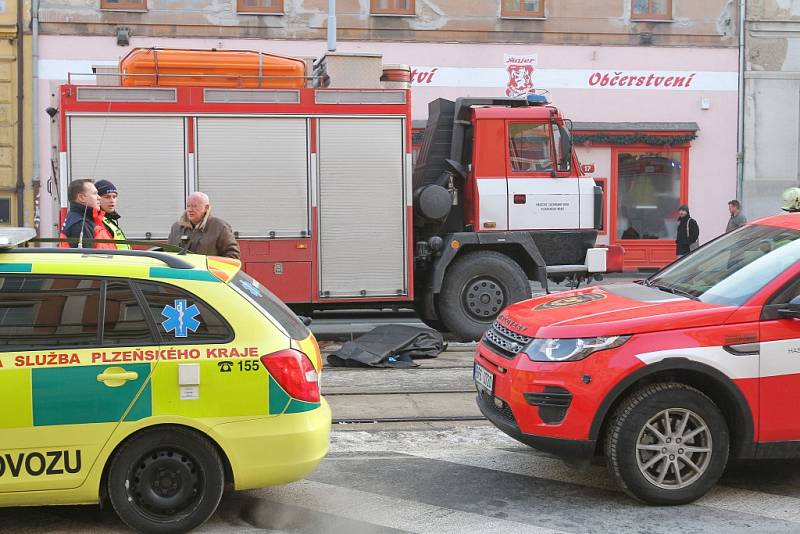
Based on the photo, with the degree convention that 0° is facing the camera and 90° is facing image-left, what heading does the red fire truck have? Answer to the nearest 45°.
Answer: approximately 270°

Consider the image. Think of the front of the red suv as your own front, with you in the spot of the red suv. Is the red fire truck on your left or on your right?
on your right

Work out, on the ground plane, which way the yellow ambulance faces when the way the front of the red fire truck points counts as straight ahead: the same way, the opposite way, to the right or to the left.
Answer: the opposite way

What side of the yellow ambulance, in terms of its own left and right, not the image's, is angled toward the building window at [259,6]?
right

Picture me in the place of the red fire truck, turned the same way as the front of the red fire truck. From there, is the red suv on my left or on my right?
on my right

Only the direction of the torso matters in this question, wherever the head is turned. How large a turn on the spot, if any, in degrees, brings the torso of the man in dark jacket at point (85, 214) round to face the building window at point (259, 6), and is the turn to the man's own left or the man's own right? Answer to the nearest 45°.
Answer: approximately 90° to the man's own left

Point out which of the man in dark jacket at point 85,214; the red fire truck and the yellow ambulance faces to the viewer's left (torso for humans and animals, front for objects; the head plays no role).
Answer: the yellow ambulance

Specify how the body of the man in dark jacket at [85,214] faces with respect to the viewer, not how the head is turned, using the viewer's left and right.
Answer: facing to the right of the viewer

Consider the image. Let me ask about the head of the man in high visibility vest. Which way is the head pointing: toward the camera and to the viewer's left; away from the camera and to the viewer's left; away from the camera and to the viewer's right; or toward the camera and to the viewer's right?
toward the camera and to the viewer's right

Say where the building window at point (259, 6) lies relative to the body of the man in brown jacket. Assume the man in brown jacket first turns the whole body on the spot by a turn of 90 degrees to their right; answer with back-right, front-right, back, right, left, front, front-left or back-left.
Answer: front-right
